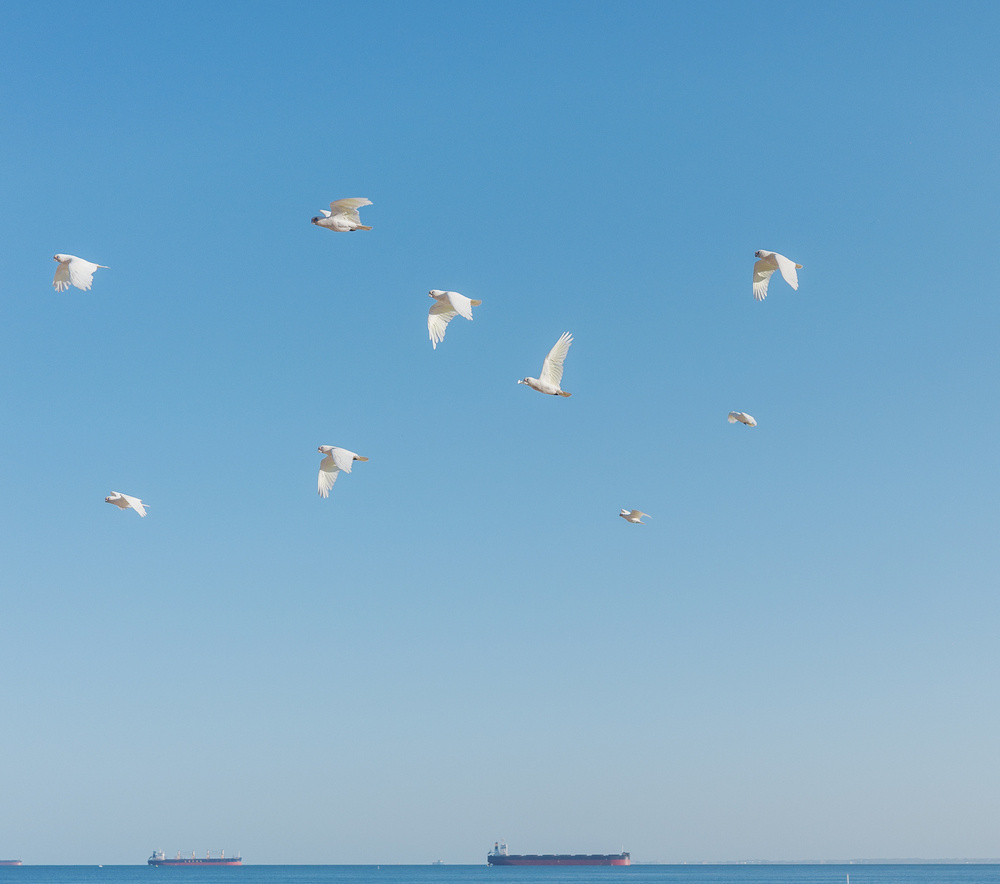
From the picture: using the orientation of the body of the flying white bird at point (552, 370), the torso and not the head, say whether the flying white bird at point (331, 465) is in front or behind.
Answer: in front

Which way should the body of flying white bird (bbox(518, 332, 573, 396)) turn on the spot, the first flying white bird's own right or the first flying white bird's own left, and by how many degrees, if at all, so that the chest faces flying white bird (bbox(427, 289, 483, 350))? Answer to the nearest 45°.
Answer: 0° — it already faces it

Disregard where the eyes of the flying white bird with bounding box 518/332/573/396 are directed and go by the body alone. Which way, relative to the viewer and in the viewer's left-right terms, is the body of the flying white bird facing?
facing to the left of the viewer

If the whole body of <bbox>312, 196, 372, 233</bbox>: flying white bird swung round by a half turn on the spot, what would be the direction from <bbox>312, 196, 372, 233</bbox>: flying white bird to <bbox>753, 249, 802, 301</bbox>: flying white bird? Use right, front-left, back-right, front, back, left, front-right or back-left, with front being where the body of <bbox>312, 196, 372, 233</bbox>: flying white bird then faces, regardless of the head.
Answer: front

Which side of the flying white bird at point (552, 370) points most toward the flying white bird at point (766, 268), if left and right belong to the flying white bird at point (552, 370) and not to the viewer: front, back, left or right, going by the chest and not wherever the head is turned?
back

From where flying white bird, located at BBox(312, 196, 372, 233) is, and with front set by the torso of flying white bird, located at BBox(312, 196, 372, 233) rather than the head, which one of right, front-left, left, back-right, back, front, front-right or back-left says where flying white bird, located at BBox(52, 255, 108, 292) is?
front

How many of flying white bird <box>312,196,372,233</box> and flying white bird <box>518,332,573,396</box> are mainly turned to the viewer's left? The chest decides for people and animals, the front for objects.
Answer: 2

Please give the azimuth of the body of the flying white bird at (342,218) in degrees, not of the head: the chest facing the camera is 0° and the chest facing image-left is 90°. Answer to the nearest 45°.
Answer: approximately 90°

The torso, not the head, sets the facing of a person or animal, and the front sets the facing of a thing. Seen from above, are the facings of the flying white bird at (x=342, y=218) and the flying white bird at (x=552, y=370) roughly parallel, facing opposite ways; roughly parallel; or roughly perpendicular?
roughly parallel

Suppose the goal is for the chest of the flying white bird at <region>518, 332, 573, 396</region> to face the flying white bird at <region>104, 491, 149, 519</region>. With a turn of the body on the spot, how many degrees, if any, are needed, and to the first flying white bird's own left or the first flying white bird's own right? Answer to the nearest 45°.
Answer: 0° — it already faces it

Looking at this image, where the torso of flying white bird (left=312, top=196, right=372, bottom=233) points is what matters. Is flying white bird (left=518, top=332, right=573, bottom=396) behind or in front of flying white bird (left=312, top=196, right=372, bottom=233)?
behind
